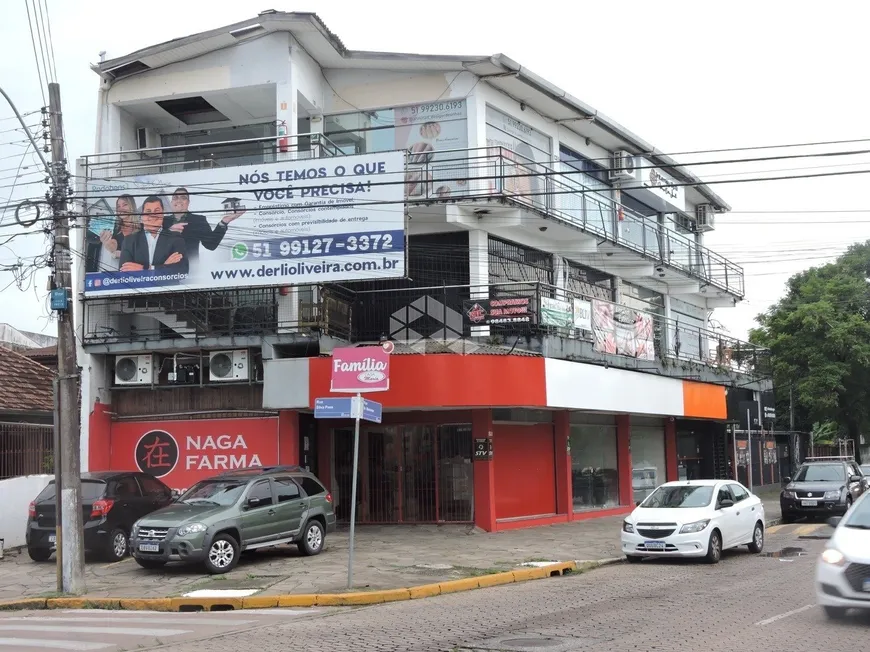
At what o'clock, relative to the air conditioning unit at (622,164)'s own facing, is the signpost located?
The signpost is roughly at 2 o'clock from the air conditioning unit.

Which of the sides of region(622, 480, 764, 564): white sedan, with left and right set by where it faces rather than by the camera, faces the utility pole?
front

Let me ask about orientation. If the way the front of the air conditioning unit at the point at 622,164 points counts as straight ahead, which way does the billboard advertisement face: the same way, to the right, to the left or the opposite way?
to the right

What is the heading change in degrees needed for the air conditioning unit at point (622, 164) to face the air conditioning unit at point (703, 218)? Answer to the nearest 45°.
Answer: approximately 135° to its left

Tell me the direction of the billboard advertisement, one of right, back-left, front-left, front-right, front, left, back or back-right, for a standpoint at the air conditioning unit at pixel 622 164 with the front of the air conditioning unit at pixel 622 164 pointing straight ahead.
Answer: right

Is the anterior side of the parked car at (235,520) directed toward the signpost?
no

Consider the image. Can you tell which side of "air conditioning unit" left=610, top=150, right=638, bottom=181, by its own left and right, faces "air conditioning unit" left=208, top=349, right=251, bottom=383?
right

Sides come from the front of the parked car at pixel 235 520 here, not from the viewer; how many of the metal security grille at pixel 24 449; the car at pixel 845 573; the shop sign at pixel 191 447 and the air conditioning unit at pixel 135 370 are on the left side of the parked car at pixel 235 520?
1

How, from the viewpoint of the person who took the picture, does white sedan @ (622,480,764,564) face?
facing the viewer and to the left of the viewer

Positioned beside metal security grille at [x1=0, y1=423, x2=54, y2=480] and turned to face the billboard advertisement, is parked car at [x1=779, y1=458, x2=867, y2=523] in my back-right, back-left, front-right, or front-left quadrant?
front-left

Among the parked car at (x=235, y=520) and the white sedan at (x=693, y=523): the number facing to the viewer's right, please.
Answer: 0

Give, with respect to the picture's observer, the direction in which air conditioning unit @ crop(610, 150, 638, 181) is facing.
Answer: facing the viewer and to the right of the viewer

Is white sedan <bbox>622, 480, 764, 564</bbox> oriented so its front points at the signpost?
yes

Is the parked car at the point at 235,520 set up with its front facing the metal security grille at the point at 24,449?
no

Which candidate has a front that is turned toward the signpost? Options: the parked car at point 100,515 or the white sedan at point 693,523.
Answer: the white sedan

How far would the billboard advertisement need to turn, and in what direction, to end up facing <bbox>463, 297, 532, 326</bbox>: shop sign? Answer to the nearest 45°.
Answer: approximately 135° to its left
